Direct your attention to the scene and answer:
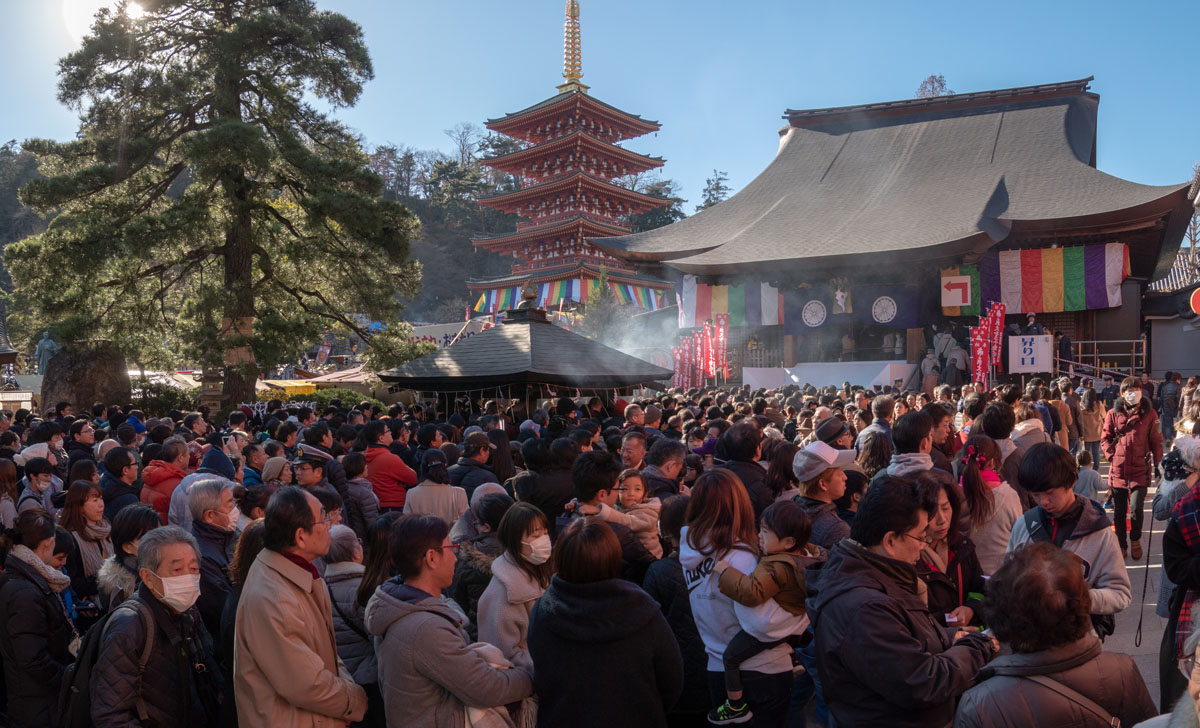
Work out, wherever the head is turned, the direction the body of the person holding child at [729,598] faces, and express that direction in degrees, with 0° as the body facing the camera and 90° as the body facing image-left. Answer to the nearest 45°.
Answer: approximately 225°

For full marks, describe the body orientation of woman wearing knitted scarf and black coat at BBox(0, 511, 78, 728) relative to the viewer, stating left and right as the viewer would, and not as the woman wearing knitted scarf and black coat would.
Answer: facing to the right of the viewer

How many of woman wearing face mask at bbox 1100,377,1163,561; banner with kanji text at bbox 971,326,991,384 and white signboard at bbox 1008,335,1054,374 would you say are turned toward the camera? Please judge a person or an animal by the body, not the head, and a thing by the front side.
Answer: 3

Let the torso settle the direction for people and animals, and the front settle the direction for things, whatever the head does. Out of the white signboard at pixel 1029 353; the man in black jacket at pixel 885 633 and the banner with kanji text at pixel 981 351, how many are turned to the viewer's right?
1

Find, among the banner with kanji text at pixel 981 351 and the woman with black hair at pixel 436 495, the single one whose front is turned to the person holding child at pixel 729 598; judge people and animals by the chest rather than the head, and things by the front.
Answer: the banner with kanji text

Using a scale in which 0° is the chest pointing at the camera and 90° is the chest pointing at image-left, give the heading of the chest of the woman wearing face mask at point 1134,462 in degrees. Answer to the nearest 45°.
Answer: approximately 0°

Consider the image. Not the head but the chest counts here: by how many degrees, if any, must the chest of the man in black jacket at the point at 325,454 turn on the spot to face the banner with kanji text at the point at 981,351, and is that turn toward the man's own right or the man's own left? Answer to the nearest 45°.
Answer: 0° — they already face it

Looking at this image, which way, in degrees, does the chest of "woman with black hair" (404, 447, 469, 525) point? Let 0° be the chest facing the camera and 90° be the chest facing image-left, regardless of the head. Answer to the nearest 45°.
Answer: approximately 180°

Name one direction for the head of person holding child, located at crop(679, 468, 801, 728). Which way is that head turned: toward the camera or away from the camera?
away from the camera

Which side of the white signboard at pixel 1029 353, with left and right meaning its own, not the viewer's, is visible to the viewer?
front

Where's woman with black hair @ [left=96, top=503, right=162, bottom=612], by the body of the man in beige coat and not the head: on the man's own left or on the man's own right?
on the man's own left

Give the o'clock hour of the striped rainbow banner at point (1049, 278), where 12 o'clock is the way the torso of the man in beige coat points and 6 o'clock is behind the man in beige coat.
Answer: The striped rainbow banner is roughly at 11 o'clock from the man in beige coat.

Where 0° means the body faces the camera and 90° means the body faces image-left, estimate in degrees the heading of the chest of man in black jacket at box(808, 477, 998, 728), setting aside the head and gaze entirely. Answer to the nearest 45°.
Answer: approximately 270°

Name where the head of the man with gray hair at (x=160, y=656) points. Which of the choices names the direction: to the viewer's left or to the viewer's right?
to the viewer's right
